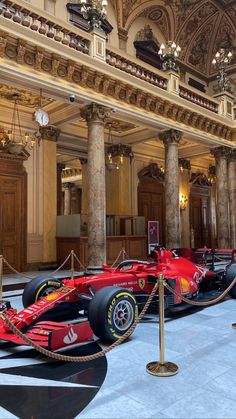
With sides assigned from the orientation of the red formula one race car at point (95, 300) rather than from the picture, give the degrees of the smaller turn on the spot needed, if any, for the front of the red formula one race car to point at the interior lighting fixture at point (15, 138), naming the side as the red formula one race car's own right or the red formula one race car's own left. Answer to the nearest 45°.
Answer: approximately 90° to the red formula one race car's own right

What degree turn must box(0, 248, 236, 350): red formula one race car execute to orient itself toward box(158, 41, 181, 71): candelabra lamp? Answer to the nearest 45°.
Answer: approximately 135° to its right

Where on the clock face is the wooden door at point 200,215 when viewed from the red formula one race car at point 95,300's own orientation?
The wooden door is roughly at 5 o'clock from the red formula one race car.

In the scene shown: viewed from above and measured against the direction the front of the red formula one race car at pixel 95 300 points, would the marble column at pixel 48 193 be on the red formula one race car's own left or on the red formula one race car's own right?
on the red formula one race car's own right

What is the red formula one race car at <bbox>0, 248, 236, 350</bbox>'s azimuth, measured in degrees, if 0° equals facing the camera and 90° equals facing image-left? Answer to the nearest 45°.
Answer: approximately 45°

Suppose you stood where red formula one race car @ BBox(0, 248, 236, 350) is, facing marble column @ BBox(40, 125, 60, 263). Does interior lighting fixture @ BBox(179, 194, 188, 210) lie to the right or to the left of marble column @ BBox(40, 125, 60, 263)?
right

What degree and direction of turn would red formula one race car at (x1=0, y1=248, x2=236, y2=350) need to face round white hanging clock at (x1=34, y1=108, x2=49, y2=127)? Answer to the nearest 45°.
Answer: approximately 90° to its right

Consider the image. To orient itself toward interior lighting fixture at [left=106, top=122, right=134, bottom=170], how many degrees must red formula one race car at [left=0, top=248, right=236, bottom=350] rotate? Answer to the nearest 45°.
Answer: approximately 135° to its right

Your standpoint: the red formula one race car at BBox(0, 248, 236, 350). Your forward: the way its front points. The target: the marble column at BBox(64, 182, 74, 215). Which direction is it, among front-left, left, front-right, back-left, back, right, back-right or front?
back-right

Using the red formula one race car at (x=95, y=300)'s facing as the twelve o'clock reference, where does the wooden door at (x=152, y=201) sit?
The wooden door is roughly at 5 o'clock from the red formula one race car.

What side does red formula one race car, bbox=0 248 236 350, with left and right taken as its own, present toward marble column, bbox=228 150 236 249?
back

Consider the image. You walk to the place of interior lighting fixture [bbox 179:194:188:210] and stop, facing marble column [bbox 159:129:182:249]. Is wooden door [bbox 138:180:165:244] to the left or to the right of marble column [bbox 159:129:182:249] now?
right
